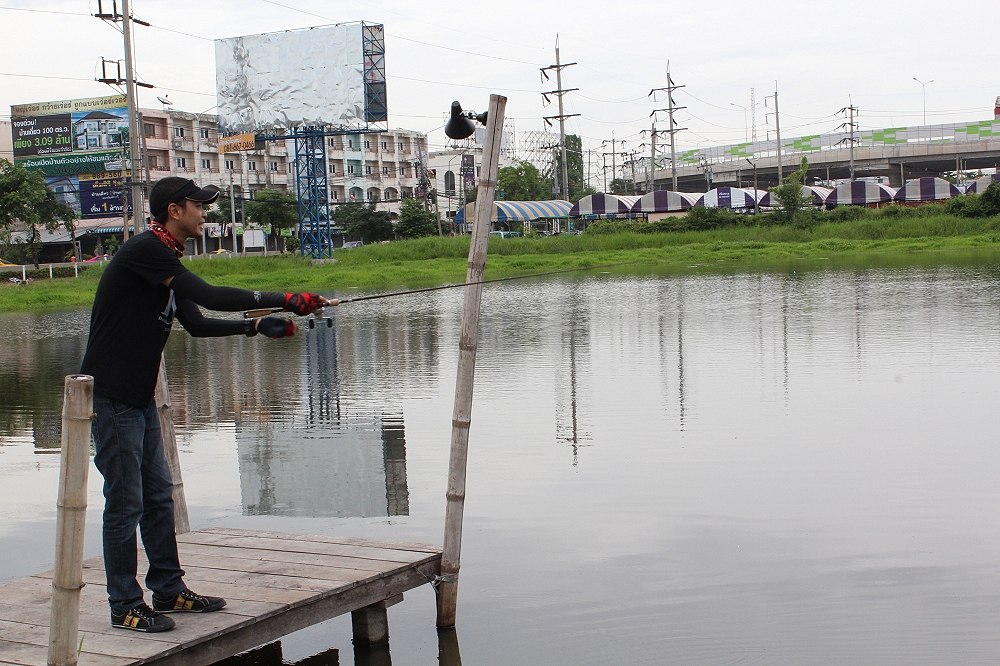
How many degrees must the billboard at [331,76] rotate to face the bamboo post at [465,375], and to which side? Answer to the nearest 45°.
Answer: approximately 45° to its left

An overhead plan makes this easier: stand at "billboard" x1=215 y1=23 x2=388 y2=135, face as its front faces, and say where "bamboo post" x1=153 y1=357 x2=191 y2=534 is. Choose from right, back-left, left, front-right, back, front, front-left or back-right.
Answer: front-left

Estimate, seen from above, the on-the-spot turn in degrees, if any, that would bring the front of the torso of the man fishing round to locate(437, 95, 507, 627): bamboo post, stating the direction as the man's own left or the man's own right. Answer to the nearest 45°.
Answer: approximately 45° to the man's own left

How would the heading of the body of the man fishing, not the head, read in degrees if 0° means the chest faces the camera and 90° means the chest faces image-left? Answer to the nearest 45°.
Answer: approximately 270°

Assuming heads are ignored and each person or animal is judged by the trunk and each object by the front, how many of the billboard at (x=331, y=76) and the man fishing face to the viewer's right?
1

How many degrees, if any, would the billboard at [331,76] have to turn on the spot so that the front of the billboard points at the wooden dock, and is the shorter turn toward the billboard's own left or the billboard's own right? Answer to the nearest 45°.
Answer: approximately 45° to the billboard's own left

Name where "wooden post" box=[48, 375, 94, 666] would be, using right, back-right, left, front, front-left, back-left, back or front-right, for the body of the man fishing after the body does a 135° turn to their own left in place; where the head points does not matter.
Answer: back-left

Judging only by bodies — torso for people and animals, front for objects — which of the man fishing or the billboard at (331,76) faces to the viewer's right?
the man fishing

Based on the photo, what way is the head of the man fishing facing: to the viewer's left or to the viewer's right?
to the viewer's right

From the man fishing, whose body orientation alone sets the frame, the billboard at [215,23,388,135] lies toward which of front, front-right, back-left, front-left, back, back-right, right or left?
left

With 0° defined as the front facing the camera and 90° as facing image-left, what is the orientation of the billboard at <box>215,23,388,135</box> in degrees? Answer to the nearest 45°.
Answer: approximately 45°

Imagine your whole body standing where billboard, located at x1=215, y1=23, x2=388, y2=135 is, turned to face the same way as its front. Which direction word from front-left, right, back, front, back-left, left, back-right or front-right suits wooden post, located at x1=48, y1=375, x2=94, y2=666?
front-left

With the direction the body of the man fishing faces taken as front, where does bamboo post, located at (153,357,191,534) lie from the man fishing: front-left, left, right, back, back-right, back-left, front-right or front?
left
